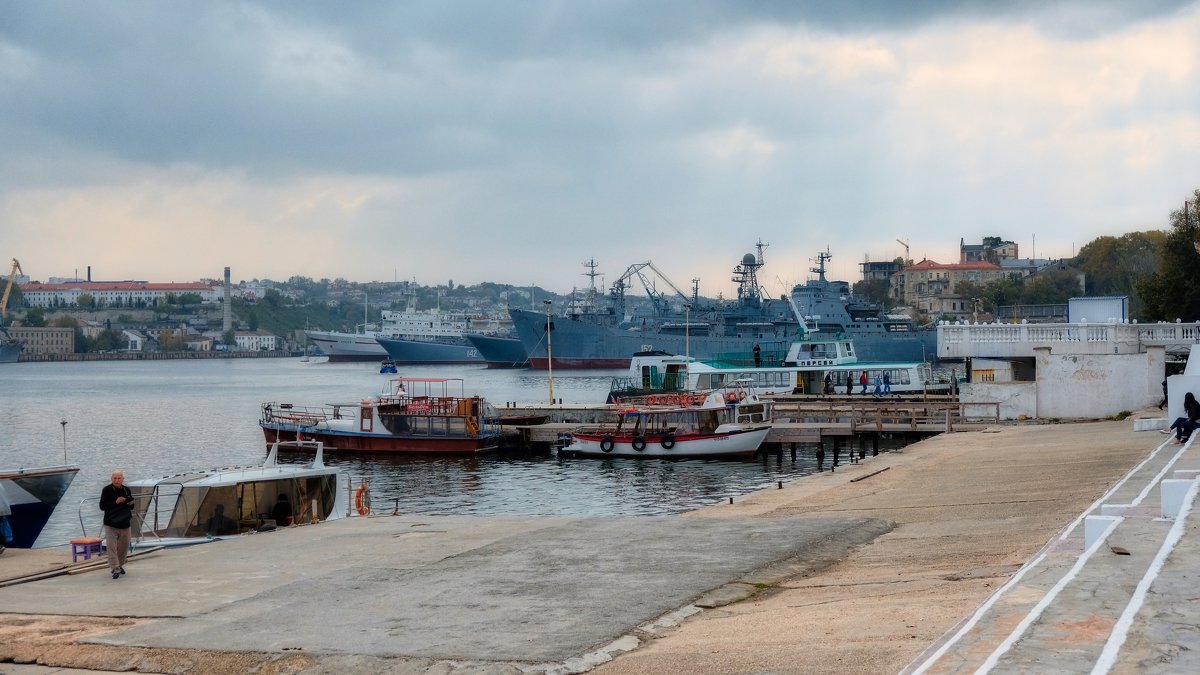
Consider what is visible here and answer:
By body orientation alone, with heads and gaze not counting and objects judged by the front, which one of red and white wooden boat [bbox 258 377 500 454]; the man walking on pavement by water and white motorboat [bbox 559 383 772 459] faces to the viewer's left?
the red and white wooden boat

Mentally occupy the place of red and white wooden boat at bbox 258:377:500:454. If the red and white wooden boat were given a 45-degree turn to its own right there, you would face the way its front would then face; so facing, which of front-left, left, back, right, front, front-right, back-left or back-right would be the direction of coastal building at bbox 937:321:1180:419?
back

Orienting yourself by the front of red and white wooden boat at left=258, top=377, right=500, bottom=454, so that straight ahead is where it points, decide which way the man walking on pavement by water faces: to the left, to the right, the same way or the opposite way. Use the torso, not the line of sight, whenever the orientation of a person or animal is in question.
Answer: to the left

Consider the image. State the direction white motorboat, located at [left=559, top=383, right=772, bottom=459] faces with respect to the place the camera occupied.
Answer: facing to the right of the viewer

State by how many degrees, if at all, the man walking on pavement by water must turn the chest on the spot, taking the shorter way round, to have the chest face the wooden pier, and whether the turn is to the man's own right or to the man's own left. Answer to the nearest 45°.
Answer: approximately 135° to the man's own left

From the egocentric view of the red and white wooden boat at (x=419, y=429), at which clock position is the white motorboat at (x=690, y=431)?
The white motorboat is roughly at 7 o'clock from the red and white wooden boat.

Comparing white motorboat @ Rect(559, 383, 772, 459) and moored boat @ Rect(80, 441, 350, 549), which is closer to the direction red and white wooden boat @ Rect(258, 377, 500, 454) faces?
the moored boat

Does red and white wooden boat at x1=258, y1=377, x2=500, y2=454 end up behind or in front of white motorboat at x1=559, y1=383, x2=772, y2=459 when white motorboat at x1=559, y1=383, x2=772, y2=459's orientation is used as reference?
behind

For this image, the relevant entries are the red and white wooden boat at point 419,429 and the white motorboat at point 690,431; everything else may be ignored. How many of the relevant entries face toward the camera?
0

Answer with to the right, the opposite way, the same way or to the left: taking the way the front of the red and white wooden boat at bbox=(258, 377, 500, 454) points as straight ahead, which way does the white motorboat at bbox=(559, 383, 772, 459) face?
the opposite way

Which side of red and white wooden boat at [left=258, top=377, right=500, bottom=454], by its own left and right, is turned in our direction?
left

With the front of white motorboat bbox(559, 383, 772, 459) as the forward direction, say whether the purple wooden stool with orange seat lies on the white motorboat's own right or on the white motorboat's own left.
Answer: on the white motorboat's own right

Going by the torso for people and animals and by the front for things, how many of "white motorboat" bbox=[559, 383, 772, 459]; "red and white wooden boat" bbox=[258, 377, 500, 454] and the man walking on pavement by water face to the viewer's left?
1
